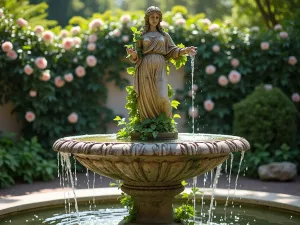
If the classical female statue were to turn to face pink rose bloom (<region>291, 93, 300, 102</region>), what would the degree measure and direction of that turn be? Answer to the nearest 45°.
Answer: approximately 135° to its left

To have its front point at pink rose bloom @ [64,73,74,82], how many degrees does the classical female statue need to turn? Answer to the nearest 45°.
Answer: approximately 180°

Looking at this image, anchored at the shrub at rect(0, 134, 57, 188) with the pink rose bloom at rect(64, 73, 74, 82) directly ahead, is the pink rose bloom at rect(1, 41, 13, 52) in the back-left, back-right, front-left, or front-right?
front-left

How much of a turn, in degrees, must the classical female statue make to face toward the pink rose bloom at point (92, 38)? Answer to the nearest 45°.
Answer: approximately 180°

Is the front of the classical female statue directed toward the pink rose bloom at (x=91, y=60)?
no

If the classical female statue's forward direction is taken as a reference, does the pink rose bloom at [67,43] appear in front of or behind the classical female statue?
behind

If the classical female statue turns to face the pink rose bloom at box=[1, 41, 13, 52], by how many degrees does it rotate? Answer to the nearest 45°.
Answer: approximately 135° to its right

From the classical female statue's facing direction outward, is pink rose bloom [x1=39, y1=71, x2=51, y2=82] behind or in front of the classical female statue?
behind

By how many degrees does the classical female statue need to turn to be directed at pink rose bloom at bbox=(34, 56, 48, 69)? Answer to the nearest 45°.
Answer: approximately 135° to its right

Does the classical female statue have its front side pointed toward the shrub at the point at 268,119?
no

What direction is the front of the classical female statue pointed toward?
toward the camera

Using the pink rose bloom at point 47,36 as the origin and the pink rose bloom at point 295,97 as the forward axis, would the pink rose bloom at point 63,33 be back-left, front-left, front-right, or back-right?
front-left

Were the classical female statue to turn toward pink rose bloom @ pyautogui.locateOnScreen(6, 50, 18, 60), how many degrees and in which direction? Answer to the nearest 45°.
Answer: approximately 135° to its right

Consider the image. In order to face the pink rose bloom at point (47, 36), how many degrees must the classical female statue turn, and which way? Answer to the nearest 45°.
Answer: approximately 180°

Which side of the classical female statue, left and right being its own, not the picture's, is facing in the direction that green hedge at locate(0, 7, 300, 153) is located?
back
